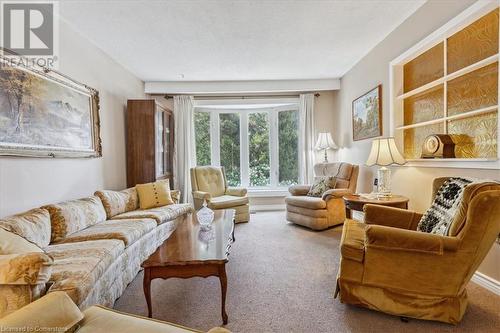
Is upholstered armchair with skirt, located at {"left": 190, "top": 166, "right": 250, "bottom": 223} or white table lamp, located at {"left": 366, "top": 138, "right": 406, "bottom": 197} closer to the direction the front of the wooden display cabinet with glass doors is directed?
the upholstered armchair with skirt

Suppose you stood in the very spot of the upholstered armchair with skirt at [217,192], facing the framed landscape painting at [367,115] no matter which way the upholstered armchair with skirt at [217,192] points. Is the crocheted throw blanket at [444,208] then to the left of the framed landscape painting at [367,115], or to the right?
right

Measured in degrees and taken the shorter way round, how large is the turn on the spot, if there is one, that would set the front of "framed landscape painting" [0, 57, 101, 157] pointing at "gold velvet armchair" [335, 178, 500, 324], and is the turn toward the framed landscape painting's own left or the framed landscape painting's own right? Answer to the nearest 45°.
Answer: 0° — it already faces it

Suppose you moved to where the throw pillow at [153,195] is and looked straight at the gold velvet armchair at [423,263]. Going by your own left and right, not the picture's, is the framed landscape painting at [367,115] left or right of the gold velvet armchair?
left

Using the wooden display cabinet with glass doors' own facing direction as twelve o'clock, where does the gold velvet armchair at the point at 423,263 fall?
The gold velvet armchair is roughly at 2 o'clock from the wooden display cabinet with glass doors.

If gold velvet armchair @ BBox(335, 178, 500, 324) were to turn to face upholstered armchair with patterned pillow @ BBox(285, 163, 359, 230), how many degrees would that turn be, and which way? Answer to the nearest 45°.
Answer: approximately 45° to its right

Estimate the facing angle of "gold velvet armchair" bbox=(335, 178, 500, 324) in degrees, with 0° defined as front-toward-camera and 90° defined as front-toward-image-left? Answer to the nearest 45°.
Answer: approximately 90°

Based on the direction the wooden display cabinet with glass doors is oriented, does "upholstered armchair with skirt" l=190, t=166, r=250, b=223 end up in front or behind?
in front

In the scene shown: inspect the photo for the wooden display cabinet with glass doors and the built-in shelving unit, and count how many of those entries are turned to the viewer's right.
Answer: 1

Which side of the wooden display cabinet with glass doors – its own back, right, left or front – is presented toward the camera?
right

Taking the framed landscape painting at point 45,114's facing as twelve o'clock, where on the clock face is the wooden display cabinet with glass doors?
The wooden display cabinet with glass doors is roughly at 9 o'clock from the framed landscape painting.

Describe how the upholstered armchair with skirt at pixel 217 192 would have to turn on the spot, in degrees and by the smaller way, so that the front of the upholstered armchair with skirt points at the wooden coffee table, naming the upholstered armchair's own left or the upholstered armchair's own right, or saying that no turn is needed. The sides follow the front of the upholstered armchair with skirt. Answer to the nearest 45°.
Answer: approximately 45° to the upholstered armchair's own right

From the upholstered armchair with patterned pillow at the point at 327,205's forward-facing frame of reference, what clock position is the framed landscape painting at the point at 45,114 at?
The framed landscape painting is roughly at 12 o'clock from the upholstered armchair with patterned pillow.
